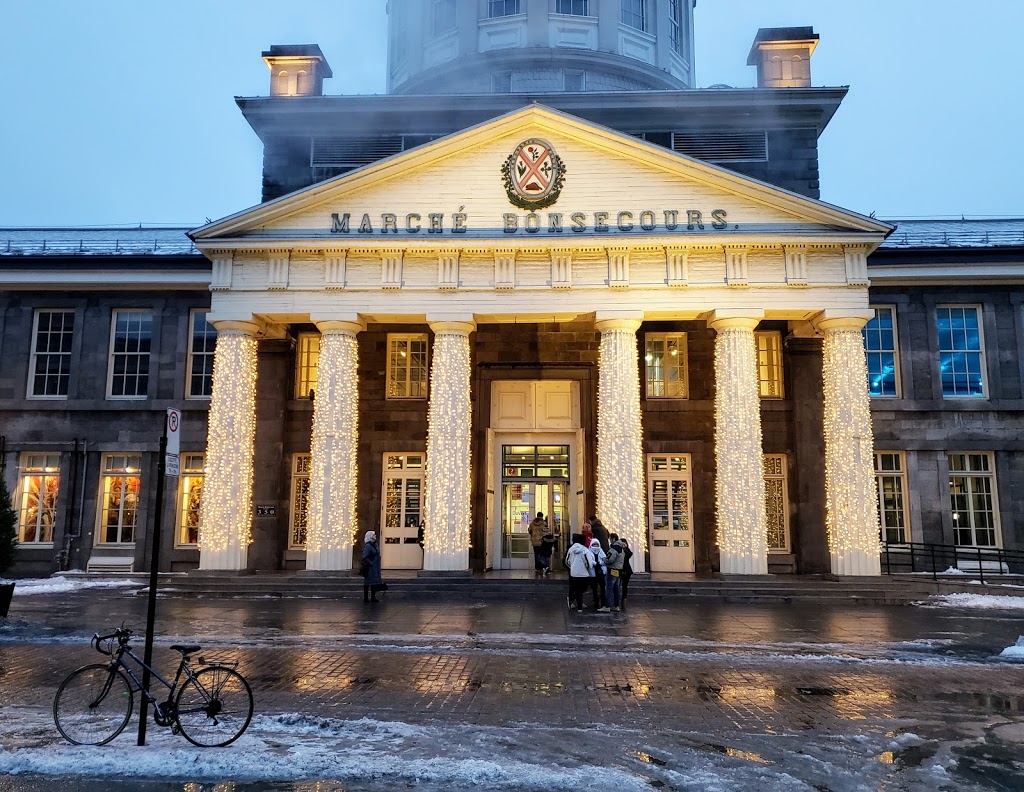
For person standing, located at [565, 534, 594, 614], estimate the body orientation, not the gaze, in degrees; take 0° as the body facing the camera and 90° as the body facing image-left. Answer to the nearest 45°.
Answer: approximately 180°

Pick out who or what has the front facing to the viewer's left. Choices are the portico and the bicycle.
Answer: the bicycle

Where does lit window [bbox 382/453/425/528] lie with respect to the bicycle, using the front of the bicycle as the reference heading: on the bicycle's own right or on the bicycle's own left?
on the bicycle's own right

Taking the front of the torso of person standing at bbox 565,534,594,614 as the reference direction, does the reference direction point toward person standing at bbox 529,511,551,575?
yes

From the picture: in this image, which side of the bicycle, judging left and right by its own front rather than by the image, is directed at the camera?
left

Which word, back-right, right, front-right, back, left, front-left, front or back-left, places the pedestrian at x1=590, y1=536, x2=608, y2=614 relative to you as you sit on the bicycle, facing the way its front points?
back-right

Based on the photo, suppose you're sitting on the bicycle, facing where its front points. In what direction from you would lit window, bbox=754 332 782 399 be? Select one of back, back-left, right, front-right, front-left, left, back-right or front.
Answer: back-right

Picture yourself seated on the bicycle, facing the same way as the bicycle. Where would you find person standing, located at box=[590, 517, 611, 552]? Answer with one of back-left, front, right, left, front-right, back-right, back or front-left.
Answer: back-right
